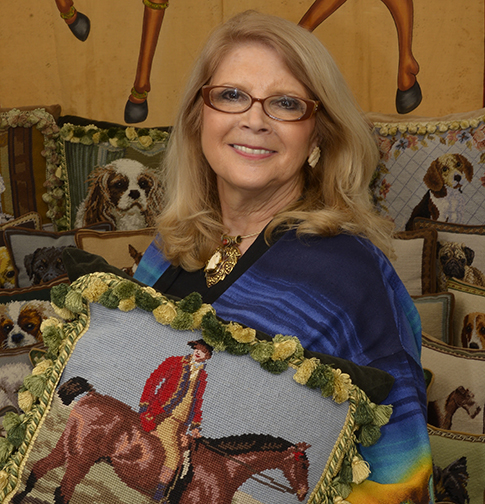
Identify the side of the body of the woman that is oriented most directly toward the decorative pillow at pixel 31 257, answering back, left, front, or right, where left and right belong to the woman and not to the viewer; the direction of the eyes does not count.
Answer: right

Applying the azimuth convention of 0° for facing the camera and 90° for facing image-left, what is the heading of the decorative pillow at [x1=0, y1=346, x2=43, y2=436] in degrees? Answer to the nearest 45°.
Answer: approximately 0°

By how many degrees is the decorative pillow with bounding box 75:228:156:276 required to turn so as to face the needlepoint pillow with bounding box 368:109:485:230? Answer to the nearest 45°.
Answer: approximately 90° to its left

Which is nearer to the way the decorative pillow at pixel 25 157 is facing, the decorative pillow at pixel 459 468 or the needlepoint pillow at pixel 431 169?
the decorative pillow
